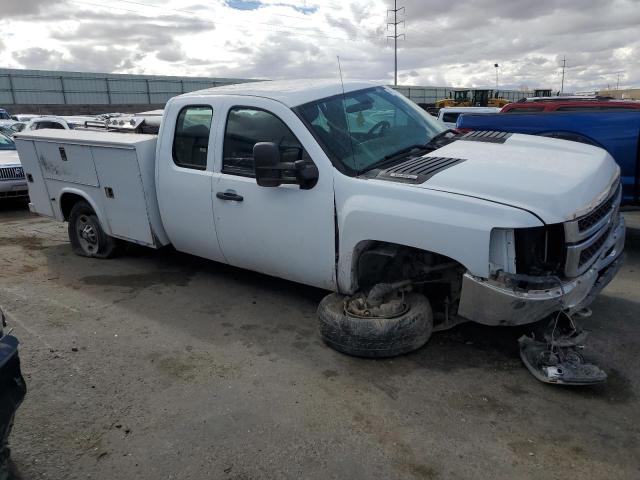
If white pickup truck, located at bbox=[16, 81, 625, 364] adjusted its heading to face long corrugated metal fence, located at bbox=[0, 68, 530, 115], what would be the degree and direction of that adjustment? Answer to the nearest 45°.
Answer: approximately 180°

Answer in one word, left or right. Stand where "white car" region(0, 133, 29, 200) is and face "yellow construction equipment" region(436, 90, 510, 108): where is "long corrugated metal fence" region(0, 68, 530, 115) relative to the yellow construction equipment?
left

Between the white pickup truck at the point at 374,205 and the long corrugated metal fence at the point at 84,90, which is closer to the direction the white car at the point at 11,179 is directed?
the white pickup truck

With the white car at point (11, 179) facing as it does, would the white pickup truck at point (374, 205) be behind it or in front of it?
in front

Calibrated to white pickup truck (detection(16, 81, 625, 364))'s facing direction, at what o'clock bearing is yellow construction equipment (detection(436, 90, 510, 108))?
The yellow construction equipment is roughly at 8 o'clock from the white pickup truck.

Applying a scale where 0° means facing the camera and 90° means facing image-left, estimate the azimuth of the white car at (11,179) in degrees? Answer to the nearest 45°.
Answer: approximately 315°

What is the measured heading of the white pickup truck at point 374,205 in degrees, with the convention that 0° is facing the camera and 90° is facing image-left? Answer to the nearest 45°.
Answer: approximately 315°

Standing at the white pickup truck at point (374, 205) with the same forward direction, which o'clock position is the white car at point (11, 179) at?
The white car is roughly at 6 o'clock from the white pickup truck.

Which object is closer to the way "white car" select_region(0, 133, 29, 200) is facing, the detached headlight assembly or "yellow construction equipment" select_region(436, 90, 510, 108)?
the detached headlight assembly

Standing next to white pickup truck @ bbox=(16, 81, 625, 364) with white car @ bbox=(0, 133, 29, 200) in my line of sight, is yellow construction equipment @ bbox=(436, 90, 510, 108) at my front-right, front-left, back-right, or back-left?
front-right

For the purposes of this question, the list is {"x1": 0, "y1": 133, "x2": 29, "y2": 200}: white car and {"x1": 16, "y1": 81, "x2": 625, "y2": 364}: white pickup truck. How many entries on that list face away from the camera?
0
